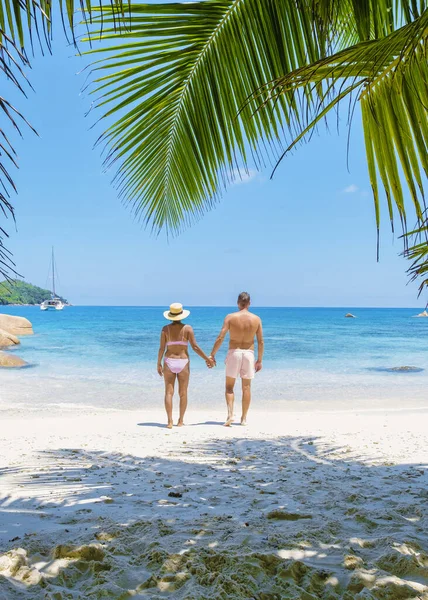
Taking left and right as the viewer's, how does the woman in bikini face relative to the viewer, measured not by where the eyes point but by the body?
facing away from the viewer

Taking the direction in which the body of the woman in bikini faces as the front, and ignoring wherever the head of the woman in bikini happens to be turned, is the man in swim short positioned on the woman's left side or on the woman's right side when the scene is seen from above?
on the woman's right side

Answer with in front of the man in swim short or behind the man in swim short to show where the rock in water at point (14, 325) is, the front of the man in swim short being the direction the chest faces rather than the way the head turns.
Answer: in front

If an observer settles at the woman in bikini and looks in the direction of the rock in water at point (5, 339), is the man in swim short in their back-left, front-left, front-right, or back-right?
back-right

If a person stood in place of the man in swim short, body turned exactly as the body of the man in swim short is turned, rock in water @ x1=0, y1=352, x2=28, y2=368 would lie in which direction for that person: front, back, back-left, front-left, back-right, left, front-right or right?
front-left

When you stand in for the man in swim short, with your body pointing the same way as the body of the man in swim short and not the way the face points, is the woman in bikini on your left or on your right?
on your left

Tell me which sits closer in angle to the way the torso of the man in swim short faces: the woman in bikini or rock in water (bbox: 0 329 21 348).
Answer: the rock in water

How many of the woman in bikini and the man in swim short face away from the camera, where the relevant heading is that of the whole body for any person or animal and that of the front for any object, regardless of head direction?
2

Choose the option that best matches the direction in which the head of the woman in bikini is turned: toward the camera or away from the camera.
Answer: away from the camera

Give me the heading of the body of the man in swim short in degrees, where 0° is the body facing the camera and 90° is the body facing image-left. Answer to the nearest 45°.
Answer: approximately 180°

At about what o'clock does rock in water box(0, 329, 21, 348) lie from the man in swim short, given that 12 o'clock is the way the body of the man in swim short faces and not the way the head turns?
The rock in water is roughly at 11 o'clock from the man in swim short.
